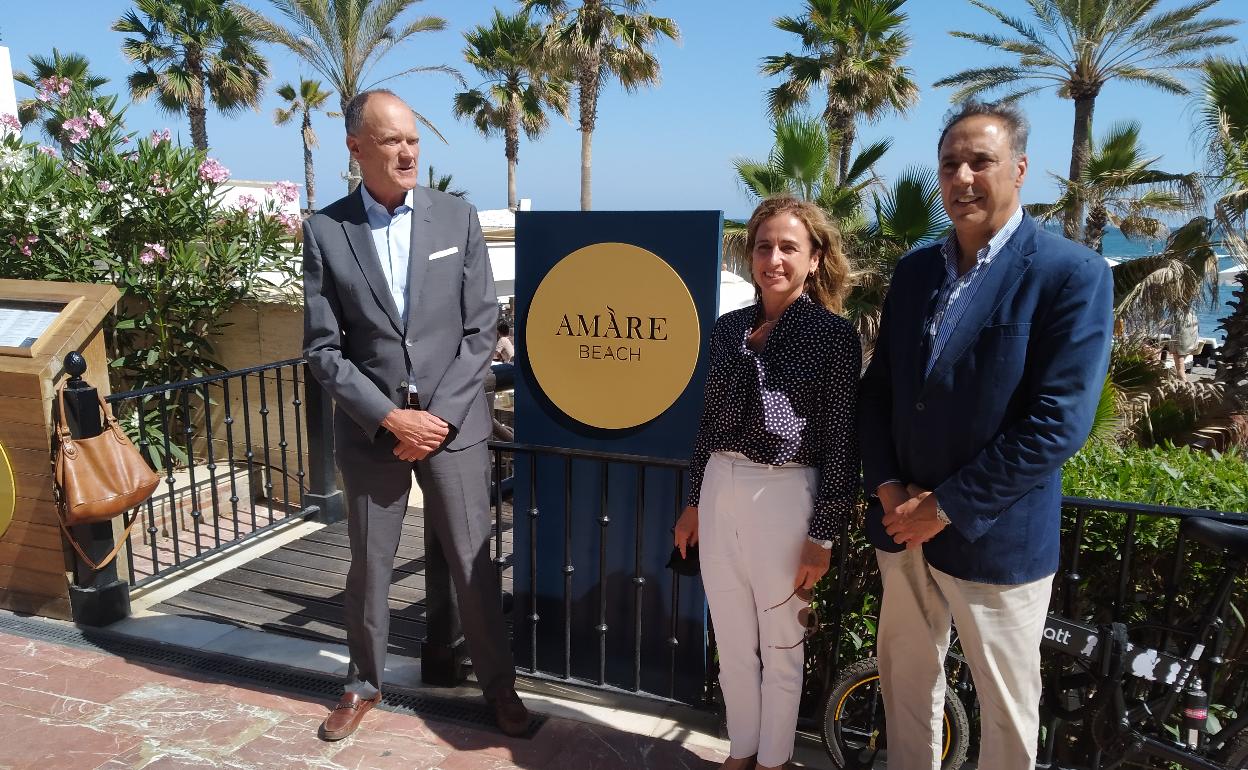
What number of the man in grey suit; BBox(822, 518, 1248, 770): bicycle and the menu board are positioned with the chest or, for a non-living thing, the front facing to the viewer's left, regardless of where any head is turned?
1

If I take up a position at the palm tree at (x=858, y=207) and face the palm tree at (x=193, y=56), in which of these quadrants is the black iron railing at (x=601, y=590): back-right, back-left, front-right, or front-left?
back-left

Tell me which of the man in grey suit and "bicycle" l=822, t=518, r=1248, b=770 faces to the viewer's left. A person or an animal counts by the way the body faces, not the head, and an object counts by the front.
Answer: the bicycle

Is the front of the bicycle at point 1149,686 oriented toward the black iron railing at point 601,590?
yes

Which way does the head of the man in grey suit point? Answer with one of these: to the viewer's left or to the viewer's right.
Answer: to the viewer's right

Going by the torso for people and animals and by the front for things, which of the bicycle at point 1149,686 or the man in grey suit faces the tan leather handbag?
the bicycle

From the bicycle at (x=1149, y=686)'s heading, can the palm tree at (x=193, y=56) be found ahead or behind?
ahead

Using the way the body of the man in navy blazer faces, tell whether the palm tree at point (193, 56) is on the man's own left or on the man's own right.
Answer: on the man's own right

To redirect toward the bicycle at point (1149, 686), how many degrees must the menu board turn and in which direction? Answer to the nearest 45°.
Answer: approximately 45° to its left

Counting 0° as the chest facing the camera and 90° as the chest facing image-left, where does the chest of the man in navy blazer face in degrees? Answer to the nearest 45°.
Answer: approximately 45°

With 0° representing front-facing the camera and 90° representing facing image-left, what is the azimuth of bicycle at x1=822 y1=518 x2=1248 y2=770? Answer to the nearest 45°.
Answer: approximately 90°

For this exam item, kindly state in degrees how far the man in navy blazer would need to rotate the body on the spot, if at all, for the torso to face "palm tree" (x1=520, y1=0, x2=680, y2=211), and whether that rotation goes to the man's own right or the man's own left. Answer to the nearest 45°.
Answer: approximately 90° to the man's own right

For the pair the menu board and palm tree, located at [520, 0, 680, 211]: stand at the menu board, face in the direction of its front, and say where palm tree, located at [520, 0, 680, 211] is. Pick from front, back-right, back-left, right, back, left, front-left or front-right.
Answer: back-left

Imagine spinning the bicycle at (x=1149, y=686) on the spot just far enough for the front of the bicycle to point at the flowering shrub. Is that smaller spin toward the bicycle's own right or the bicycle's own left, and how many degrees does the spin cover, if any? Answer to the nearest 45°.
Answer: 0° — it already faces it

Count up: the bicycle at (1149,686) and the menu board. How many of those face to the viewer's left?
1

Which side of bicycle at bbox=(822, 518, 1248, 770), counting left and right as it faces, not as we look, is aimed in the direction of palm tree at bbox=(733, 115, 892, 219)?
right
